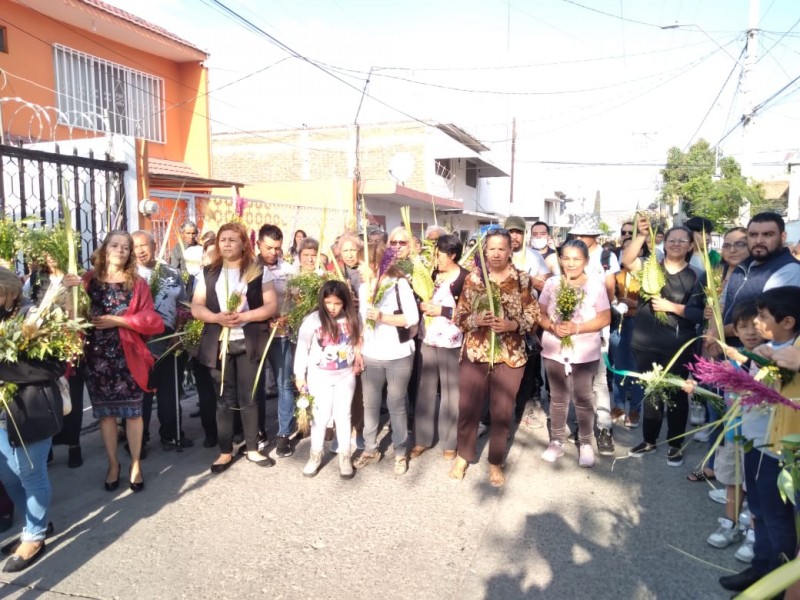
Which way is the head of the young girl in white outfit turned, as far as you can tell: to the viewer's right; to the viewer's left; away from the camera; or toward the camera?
toward the camera

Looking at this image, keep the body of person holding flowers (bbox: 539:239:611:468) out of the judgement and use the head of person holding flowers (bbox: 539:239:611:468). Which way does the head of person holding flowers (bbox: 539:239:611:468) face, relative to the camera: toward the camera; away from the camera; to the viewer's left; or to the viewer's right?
toward the camera

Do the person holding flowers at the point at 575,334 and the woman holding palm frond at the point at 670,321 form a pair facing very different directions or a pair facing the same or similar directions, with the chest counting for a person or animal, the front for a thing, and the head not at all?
same or similar directions

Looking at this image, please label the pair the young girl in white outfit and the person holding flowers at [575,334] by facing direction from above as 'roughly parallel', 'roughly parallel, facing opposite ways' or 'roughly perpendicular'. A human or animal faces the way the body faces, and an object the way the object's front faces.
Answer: roughly parallel

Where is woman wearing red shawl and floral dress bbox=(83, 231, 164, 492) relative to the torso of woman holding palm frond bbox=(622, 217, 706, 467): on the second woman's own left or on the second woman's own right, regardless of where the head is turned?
on the second woman's own right

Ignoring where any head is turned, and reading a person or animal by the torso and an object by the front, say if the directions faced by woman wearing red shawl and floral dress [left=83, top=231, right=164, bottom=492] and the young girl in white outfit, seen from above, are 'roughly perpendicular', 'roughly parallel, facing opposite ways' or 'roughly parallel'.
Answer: roughly parallel

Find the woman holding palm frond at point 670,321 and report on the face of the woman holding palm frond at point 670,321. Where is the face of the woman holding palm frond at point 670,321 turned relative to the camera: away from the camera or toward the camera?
toward the camera

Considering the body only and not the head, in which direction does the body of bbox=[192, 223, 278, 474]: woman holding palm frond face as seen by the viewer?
toward the camera

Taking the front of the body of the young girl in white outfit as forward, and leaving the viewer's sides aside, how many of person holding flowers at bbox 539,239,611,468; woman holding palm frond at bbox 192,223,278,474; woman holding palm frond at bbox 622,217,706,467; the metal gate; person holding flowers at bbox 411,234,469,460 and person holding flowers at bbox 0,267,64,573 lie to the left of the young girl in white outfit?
3

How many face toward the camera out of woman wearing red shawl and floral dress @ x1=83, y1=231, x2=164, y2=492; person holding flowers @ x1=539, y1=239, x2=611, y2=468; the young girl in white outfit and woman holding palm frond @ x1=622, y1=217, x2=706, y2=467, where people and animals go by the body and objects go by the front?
4

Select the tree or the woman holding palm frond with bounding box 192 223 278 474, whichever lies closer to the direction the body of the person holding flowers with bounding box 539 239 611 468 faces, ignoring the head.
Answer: the woman holding palm frond

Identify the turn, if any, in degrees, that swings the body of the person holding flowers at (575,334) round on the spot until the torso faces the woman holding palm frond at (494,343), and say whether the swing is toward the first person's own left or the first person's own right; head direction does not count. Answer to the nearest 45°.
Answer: approximately 45° to the first person's own right

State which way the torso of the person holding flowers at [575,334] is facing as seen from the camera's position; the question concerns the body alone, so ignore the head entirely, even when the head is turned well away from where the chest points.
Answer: toward the camera

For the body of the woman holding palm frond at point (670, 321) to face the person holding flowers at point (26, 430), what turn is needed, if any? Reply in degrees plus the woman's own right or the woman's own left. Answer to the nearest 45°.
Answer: approximately 45° to the woman's own right

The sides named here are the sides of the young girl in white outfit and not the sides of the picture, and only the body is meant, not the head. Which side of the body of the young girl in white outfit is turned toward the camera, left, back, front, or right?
front
